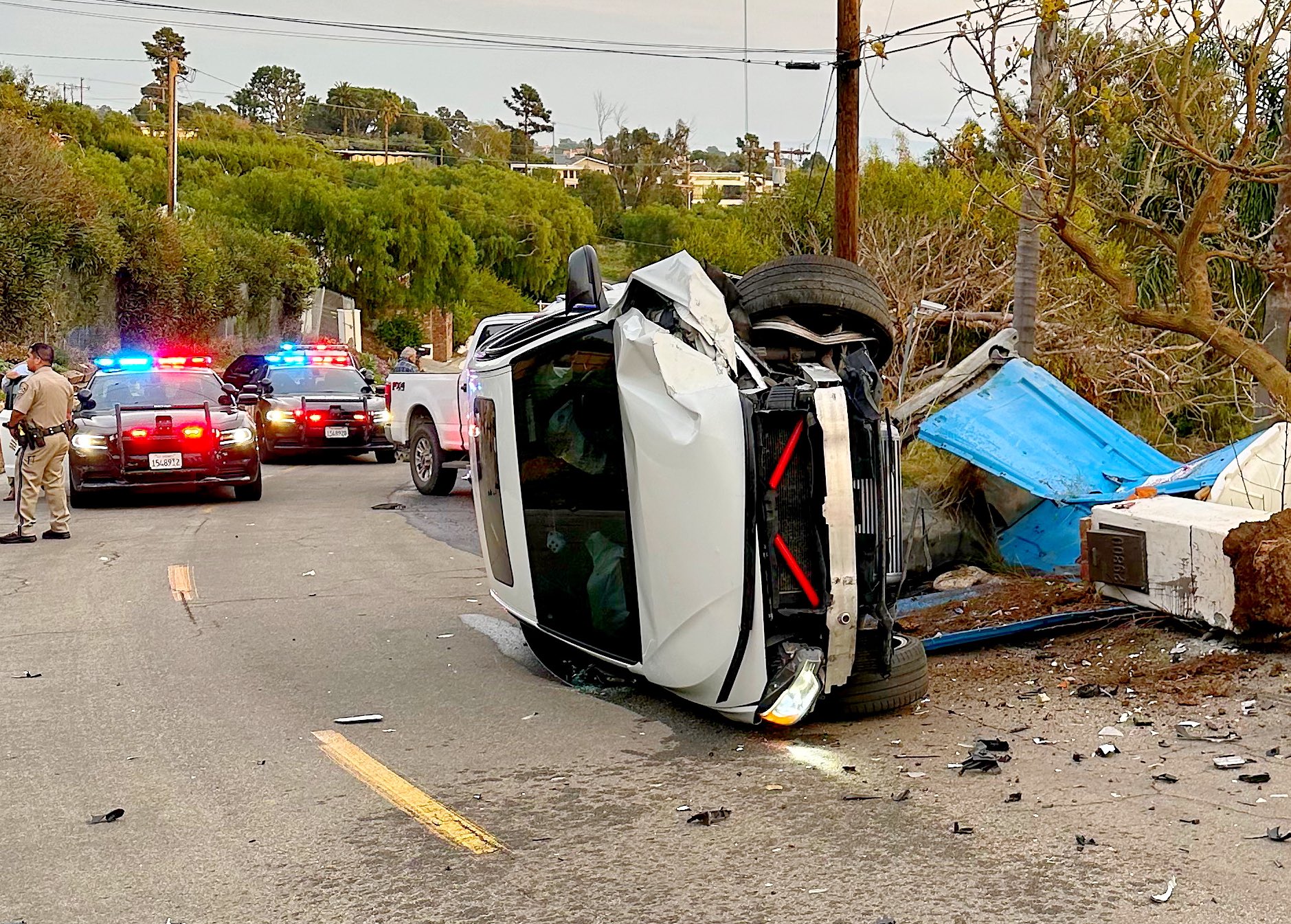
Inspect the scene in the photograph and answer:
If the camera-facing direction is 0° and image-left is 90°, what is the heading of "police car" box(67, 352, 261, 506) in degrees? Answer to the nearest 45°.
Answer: approximately 0°

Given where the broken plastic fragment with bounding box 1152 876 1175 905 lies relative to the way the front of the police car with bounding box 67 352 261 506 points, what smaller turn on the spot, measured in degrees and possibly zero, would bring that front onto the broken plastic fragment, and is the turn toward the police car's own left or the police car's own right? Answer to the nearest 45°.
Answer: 0° — it already faces it

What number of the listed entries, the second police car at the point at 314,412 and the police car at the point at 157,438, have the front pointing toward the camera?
2

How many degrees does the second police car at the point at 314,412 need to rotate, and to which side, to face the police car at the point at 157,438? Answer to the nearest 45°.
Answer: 0° — it already faces it

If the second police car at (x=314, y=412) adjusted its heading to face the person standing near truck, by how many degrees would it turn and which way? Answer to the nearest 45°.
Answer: approximately 135° to its left

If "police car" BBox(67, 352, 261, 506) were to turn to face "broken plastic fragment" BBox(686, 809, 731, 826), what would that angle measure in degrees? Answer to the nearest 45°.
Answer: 0° — it already faces it

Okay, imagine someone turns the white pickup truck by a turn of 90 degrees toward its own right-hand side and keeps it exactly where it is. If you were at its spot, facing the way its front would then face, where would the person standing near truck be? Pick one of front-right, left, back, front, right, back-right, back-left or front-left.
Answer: back-right
